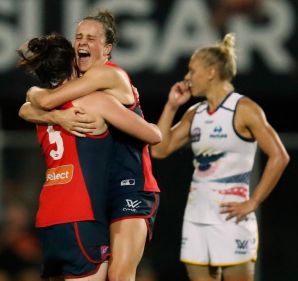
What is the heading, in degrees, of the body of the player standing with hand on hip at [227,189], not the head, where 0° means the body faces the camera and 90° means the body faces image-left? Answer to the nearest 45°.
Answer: approximately 45°

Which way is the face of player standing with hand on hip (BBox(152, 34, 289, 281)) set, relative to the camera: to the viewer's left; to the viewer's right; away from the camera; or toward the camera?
to the viewer's left
